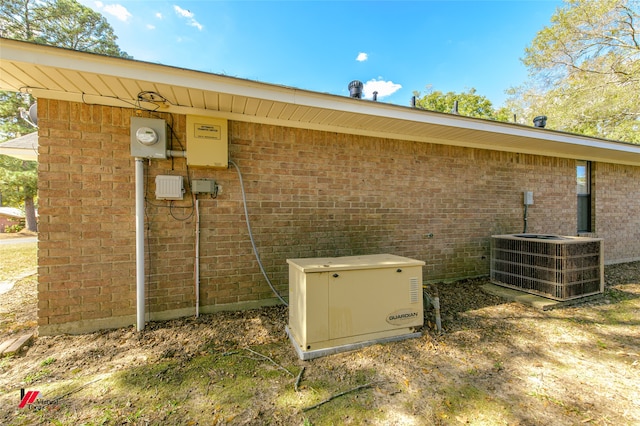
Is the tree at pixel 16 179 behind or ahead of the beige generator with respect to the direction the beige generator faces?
behind

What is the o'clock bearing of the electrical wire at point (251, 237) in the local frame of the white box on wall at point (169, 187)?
The electrical wire is roughly at 9 o'clock from the white box on wall.

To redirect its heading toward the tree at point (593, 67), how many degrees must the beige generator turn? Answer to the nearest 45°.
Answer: approximately 90° to its left

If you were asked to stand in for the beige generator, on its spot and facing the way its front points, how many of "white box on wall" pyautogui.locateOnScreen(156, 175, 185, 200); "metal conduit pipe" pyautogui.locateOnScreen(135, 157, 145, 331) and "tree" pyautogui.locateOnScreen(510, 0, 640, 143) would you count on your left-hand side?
1

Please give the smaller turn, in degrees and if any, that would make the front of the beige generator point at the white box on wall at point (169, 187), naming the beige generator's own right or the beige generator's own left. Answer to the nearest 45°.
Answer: approximately 135° to the beige generator's own right

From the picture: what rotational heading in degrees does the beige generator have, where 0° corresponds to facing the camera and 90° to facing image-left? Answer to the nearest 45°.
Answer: approximately 315°

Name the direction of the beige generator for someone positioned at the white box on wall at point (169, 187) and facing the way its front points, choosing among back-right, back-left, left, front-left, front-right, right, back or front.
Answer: front-left

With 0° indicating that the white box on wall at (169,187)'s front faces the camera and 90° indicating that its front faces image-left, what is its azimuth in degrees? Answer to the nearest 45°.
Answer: approximately 0°

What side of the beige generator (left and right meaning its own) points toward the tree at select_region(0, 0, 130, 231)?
back

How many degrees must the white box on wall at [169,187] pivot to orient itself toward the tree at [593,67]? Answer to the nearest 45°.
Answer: approximately 90° to its left
